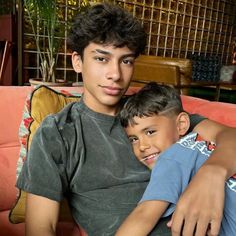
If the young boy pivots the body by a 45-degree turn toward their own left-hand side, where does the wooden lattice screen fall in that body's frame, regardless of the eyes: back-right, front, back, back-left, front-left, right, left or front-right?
back

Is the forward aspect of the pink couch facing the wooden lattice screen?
no

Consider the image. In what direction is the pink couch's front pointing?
toward the camera

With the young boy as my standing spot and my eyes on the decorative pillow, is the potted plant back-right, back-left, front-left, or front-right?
front-right

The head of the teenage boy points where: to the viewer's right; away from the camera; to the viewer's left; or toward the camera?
toward the camera

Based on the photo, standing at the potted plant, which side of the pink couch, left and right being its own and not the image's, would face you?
back

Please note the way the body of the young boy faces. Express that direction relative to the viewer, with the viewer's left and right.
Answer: facing the viewer and to the left of the viewer

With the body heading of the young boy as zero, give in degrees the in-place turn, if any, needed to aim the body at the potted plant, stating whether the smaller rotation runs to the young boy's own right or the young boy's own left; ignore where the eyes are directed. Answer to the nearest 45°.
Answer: approximately 90° to the young boy's own right
